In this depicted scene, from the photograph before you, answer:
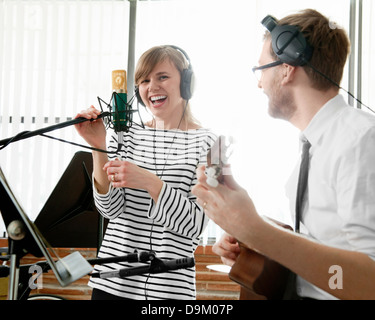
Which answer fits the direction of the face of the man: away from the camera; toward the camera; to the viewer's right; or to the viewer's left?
to the viewer's left

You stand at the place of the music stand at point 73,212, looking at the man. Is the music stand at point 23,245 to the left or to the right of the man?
right

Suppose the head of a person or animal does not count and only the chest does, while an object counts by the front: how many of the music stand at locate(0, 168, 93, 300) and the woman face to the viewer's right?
1

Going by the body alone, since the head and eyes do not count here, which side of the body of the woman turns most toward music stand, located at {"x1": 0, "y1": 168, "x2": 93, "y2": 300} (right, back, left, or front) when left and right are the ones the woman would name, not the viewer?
front

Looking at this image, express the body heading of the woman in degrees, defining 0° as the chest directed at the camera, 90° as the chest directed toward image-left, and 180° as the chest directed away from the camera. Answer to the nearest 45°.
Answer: approximately 0°

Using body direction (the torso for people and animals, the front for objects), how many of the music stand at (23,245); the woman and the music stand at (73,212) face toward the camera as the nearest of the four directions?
1

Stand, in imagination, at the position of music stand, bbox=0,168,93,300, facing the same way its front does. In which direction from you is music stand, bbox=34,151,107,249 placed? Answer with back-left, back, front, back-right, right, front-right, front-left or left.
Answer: left

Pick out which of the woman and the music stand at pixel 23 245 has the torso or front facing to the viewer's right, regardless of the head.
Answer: the music stand

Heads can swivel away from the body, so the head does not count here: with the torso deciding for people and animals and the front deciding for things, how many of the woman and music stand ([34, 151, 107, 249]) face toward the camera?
1

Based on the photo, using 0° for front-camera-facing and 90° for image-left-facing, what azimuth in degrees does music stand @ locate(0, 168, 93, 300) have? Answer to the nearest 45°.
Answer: approximately 270°

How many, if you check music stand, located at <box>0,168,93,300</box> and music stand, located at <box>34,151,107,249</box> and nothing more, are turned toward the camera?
0
